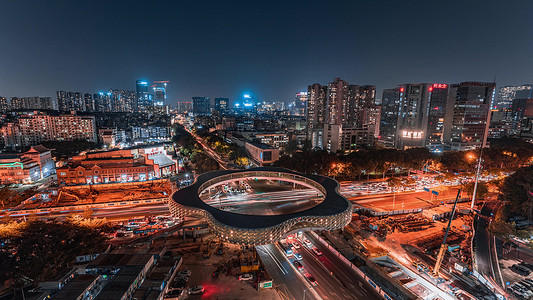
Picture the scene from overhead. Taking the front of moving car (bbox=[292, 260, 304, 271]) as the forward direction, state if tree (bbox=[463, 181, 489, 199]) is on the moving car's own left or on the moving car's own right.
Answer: on the moving car's own right

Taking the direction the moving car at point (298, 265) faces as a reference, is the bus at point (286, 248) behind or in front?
in front

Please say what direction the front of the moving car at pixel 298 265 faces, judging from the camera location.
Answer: facing away from the viewer and to the left of the viewer

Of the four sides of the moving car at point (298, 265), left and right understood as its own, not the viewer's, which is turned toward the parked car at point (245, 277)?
left

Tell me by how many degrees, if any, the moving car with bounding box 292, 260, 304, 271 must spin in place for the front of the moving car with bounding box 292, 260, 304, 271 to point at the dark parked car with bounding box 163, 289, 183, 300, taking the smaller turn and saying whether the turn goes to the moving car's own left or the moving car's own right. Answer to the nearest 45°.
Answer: approximately 90° to the moving car's own left

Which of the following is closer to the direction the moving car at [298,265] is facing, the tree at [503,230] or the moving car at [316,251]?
the moving car

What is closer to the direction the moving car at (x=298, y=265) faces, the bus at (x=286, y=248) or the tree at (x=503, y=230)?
the bus

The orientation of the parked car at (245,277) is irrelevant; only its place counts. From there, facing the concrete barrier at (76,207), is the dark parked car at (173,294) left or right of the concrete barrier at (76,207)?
left

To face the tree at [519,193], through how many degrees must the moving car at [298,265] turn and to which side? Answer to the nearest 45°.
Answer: approximately 90° to its right

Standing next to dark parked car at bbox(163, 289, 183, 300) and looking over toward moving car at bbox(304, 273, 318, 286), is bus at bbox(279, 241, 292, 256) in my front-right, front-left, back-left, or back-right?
front-left
